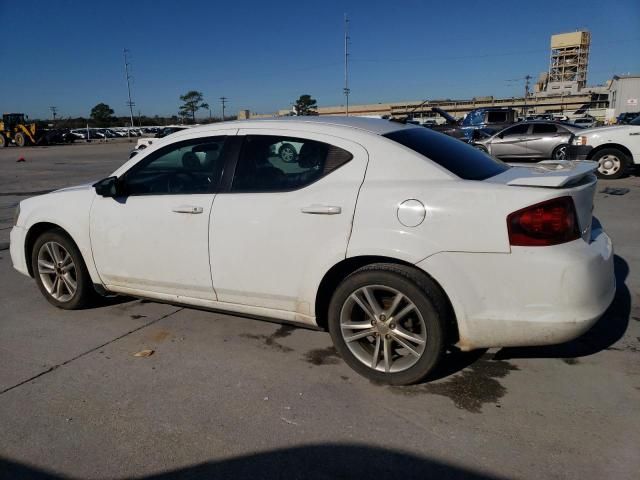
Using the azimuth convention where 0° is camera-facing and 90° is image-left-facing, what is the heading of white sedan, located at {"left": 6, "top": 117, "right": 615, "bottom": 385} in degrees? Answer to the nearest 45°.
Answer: approximately 135°

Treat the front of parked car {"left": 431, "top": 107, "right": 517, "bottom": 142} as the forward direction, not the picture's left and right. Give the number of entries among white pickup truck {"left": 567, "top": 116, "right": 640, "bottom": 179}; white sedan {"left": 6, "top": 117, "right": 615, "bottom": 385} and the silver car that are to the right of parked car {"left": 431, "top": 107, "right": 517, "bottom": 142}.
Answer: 0

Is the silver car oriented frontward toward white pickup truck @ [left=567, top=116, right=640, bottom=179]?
no

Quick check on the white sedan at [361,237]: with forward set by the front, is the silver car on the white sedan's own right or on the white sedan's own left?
on the white sedan's own right

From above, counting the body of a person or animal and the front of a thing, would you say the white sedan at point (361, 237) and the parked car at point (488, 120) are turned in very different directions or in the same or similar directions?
same or similar directions

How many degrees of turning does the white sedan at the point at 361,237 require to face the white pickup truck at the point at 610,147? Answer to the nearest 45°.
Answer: approximately 90° to its right

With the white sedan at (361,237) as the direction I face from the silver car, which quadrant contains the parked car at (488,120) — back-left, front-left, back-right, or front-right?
back-right

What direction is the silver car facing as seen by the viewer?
to the viewer's left

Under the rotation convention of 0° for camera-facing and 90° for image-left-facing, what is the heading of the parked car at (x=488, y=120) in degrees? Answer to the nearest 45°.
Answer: approximately 90°

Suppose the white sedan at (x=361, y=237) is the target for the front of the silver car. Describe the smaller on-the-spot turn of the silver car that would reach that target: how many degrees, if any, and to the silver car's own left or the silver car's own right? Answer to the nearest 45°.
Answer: approximately 90° to the silver car's own left

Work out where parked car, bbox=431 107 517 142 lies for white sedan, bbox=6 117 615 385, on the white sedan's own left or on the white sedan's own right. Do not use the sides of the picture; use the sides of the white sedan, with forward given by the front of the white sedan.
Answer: on the white sedan's own right
